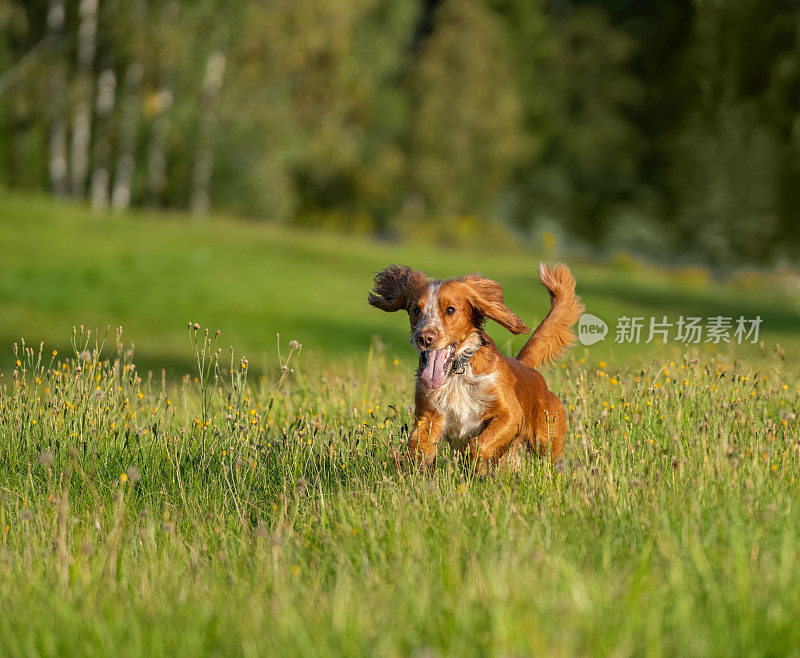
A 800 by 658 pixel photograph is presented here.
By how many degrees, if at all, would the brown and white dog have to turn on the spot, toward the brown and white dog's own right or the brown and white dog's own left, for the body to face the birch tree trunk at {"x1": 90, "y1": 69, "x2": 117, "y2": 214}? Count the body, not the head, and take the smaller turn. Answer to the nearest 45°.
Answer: approximately 90° to the brown and white dog's own right

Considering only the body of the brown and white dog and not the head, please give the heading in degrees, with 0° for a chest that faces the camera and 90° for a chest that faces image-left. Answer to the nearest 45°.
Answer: approximately 45°

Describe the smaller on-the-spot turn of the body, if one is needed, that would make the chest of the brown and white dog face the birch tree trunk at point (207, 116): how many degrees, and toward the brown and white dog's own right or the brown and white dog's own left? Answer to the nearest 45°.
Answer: approximately 135° to the brown and white dog's own right

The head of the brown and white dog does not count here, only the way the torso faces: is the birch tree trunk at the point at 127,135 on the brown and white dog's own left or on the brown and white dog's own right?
on the brown and white dog's own right

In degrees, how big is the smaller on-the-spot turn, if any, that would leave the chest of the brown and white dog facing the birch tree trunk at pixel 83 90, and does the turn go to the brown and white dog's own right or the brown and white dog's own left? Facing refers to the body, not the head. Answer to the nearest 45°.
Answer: approximately 90° to the brown and white dog's own right

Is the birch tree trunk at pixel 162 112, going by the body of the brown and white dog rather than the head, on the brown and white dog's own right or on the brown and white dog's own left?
on the brown and white dog's own right
